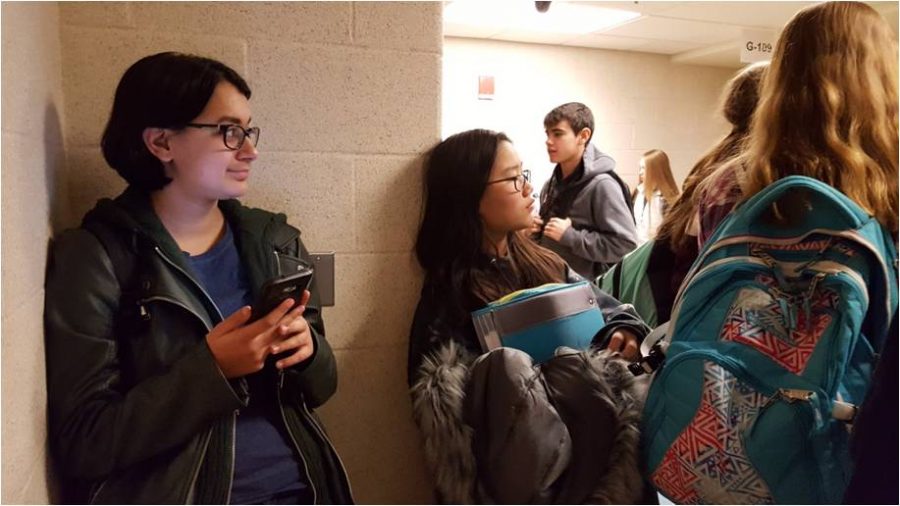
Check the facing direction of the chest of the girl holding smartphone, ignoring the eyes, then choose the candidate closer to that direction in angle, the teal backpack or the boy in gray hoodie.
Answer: the teal backpack

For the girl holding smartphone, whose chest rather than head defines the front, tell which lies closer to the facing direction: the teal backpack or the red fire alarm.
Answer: the teal backpack

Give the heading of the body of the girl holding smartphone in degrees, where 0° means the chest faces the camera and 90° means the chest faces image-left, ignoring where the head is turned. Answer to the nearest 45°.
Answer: approximately 315°

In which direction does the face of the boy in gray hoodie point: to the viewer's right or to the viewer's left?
to the viewer's left

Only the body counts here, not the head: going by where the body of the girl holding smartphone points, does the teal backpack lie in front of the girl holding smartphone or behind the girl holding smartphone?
in front

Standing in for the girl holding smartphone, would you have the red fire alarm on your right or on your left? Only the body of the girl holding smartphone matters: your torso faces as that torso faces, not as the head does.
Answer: on your left

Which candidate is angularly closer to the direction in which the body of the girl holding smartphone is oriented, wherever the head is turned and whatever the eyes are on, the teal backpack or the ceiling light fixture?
the teal backpack

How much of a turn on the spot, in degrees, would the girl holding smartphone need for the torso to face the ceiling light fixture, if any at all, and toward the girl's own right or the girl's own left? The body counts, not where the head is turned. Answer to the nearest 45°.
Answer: approximately 90° to the girl's own left

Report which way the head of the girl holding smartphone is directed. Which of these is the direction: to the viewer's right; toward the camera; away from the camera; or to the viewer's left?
to the viewer's right

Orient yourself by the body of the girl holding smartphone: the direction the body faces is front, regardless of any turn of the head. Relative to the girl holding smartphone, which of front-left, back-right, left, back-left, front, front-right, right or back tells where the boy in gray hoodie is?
left
